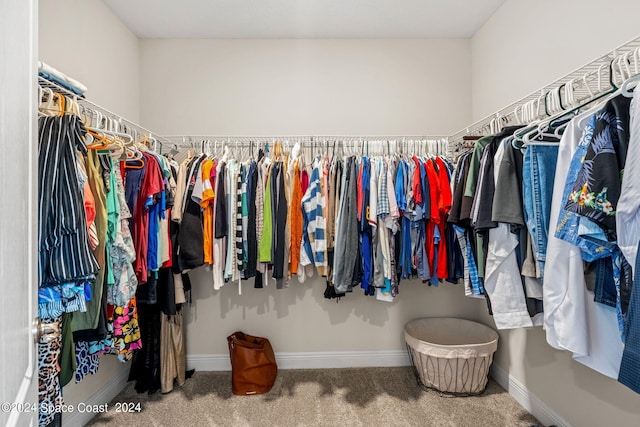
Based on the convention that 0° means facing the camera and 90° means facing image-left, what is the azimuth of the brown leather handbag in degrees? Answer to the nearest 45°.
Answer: approximately 0°

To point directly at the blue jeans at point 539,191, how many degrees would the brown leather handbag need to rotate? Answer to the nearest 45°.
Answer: approximately 45° to its left

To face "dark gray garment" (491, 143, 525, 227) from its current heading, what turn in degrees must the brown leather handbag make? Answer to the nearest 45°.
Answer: approximately 45° to its left

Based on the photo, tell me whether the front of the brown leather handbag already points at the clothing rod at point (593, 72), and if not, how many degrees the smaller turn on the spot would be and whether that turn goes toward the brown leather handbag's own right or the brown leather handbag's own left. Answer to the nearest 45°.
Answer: approximately 45° to the brown leather handbag's own left

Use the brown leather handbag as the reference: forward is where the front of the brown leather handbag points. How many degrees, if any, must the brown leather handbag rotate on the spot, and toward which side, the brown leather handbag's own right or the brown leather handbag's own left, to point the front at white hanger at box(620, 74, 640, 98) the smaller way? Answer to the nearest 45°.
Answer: approximately 45° to the brown leather handbag's own left
